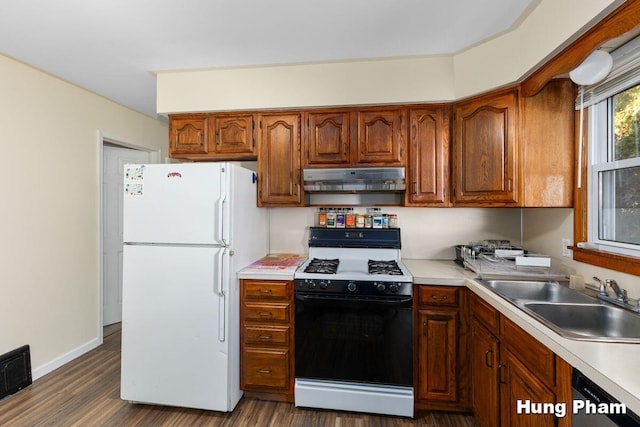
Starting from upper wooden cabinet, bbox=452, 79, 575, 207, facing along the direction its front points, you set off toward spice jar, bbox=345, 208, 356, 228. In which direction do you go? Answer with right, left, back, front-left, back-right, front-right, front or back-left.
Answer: front-right

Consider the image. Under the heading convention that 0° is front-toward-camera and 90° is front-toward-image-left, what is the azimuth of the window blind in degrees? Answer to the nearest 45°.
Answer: approximately 45°

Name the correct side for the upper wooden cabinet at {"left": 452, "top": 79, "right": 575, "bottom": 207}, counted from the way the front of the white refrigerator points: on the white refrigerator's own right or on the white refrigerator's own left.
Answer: on the white refrigerator's own left

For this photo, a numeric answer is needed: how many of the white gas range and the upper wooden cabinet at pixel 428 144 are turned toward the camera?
2

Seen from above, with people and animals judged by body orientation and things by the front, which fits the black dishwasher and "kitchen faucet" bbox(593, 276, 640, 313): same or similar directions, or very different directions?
same or similar directions

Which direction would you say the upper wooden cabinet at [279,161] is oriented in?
toward the camera

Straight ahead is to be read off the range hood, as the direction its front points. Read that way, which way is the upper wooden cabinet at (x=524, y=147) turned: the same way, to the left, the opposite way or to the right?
to the right

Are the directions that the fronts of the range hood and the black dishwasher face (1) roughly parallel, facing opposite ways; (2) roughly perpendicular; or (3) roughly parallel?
roughly perpendicular

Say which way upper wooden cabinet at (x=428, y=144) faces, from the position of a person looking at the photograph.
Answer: facing the viewer

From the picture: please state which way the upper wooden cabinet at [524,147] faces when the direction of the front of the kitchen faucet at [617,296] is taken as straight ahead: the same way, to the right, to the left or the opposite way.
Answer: the same way

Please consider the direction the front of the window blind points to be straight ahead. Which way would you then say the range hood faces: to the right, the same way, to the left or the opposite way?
to the left

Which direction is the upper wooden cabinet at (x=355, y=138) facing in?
toward the camera

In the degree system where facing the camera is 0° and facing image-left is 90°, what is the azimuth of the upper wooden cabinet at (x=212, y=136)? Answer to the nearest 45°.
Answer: approximately 0°
